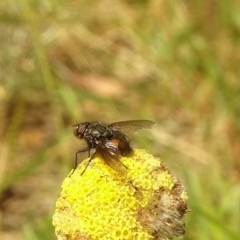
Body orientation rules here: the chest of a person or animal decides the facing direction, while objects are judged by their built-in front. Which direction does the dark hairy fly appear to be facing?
to the viewer's left
